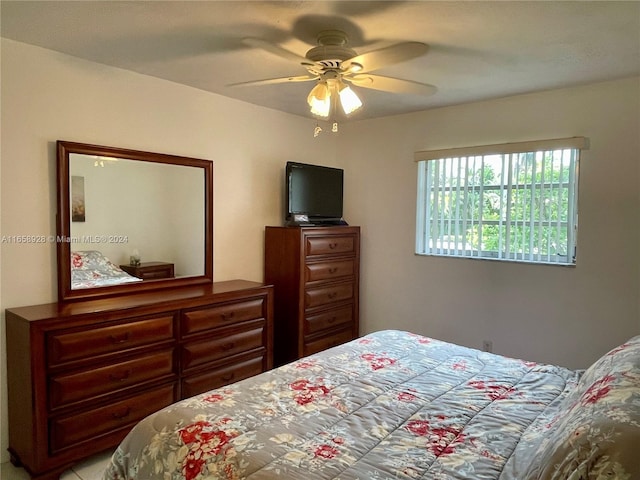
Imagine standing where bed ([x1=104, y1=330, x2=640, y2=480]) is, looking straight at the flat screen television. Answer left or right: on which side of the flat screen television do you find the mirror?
left

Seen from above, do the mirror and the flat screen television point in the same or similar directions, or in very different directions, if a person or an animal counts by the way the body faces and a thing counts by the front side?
same or similar directions

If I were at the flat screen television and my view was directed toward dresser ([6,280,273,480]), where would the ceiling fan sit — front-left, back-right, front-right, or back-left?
front-left

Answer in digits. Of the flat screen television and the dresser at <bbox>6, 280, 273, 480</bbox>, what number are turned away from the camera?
0

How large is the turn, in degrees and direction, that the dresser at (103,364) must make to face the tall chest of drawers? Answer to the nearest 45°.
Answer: approximately 90° to its left

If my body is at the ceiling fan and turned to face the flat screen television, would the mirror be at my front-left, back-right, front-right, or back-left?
front-left

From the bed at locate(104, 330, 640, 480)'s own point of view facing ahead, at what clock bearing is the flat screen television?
The flat screen television is roughly at 1 o'clock from the bed.

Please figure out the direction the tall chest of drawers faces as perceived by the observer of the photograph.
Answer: facing the viewer and to the right of the viewer

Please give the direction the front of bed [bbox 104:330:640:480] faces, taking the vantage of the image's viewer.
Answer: facing away from the viewer and to the left of the viewer

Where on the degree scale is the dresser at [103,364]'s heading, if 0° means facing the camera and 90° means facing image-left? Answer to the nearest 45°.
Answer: approximately 315°

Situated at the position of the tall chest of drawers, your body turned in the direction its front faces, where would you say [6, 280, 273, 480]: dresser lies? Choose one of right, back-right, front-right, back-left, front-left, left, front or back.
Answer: right

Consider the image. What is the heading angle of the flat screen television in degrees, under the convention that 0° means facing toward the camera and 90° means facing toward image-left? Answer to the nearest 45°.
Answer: approximately 315°

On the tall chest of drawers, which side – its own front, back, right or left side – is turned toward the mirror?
right

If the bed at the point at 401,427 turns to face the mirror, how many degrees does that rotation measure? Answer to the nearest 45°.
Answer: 0° — it already faces it

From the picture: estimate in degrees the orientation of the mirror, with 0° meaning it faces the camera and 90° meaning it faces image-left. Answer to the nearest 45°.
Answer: approximately 315°
